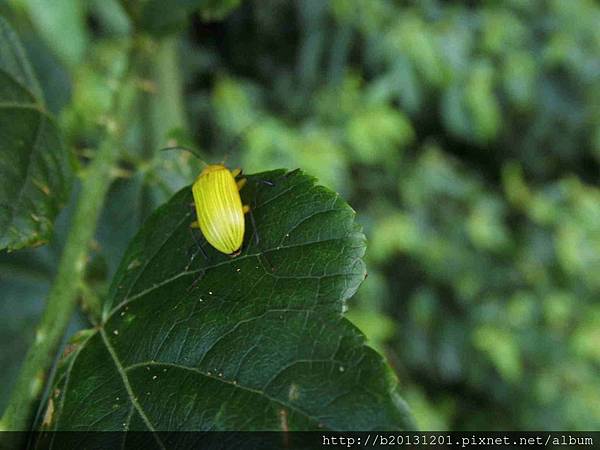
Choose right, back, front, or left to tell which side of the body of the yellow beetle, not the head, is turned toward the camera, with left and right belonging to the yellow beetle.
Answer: back
